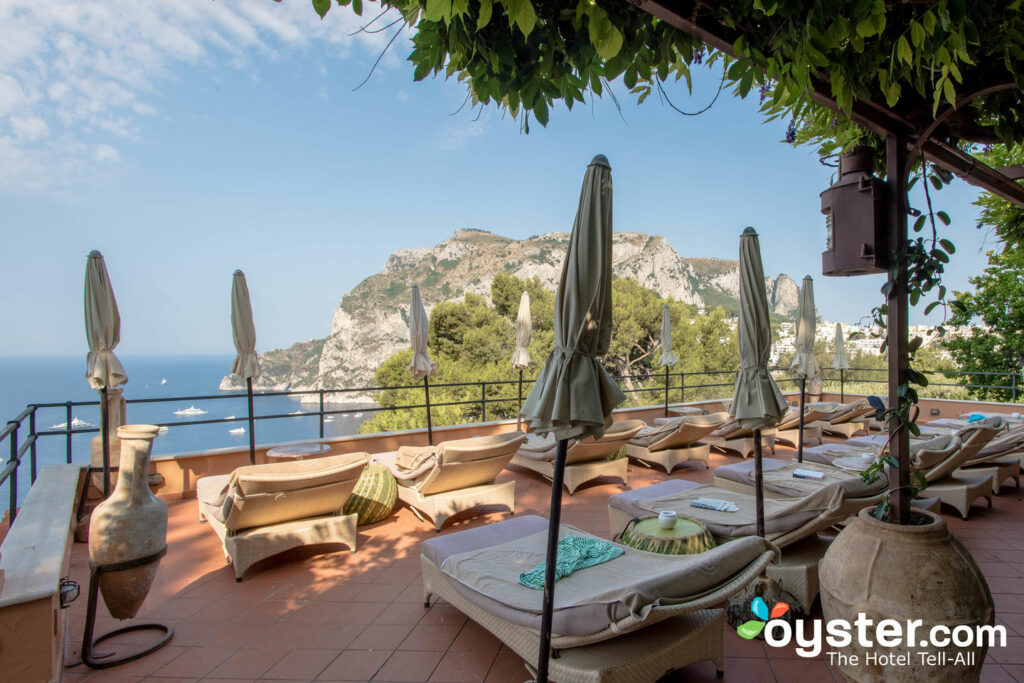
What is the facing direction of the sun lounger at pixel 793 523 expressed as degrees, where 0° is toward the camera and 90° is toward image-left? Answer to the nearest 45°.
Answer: approximately 135°

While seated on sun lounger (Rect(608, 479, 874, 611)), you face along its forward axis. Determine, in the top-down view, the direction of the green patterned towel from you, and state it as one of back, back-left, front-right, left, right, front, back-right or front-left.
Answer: left

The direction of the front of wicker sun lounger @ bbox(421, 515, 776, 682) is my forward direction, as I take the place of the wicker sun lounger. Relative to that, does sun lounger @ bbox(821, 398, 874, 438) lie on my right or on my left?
on my right
